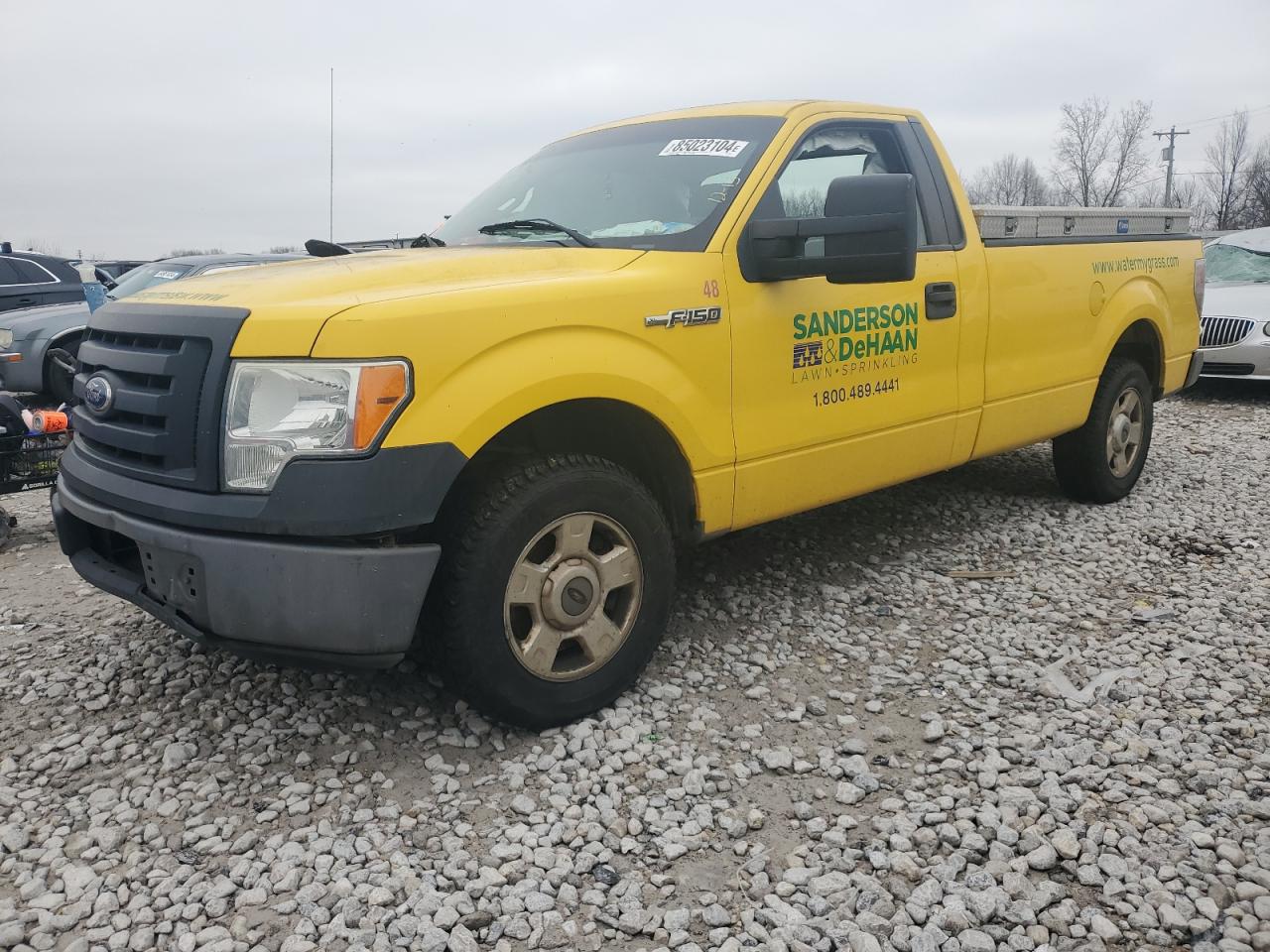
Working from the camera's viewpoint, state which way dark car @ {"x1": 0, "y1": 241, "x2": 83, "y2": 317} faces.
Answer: facing to the left of the viewer

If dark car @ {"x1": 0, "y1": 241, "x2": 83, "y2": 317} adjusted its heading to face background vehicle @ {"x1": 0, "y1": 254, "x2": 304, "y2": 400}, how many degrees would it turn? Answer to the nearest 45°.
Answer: approximately 90° to its left

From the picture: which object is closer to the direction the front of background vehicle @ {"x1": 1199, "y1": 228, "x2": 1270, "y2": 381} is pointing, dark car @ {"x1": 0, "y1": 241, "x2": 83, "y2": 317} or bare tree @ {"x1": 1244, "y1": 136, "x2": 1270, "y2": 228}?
the dark car

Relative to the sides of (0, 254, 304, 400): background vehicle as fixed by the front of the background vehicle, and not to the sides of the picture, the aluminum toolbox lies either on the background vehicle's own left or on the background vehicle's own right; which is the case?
on the background vehicle's own left

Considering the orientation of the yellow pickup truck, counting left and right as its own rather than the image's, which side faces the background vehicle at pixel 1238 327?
back

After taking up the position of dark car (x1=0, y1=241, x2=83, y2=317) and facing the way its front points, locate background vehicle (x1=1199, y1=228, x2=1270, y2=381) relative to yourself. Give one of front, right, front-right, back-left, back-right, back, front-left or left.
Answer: back-left

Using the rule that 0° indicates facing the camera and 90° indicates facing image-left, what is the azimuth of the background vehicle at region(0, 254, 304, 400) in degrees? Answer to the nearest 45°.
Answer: approximately 45°

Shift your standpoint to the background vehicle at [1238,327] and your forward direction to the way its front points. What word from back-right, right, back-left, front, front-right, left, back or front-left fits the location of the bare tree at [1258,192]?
back-right
